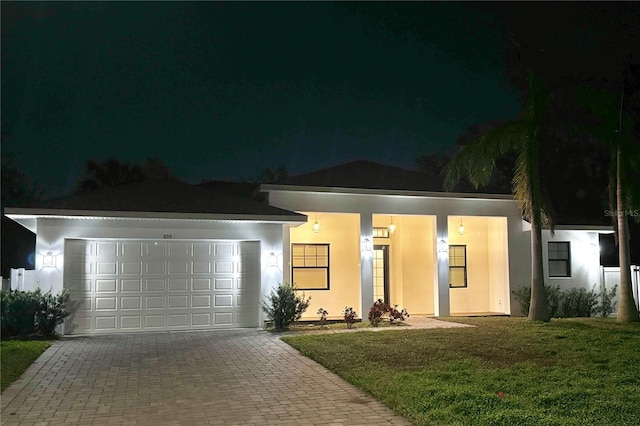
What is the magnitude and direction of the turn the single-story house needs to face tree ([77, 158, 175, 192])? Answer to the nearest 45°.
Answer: approximately 135° to its right

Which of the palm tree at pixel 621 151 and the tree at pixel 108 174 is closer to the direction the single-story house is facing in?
the palm tree

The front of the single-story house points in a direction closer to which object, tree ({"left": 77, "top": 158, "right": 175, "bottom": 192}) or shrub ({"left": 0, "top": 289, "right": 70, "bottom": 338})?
the shrub

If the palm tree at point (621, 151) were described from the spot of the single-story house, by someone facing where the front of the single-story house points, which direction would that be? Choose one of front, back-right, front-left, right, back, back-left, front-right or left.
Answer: left

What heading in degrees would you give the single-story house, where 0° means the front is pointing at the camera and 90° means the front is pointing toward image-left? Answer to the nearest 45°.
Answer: approximately 0°

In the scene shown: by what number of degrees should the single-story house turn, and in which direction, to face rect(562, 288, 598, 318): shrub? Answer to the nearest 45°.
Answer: approximately 90° to its left

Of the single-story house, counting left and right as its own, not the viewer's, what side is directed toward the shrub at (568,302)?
left

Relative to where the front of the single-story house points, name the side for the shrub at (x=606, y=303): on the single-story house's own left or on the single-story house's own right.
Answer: on the single-story house's own left
